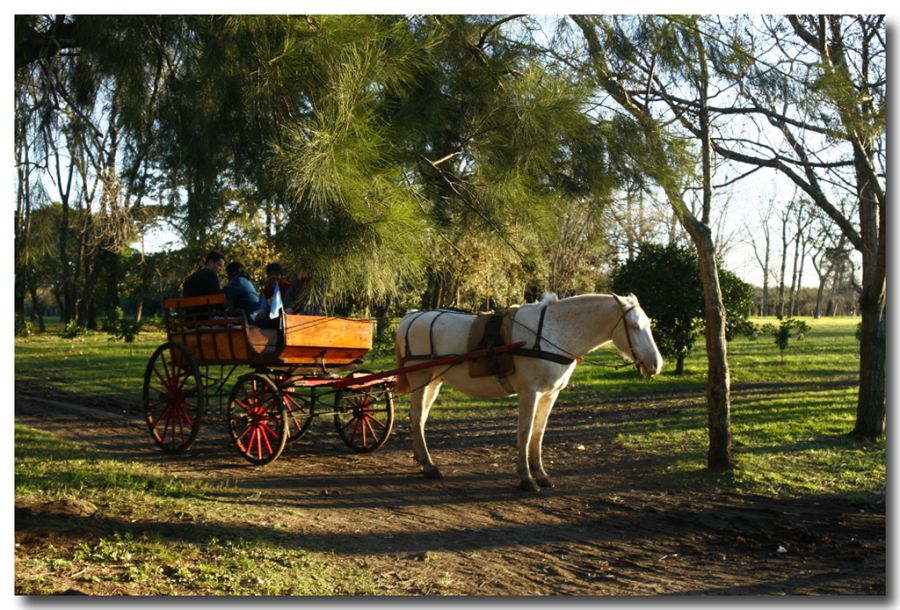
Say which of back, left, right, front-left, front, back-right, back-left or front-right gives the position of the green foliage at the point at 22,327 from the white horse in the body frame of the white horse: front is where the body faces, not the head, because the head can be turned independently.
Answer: back-left

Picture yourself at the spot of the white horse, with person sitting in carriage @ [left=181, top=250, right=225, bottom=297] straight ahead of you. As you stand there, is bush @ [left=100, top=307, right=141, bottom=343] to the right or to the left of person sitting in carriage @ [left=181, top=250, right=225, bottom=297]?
right

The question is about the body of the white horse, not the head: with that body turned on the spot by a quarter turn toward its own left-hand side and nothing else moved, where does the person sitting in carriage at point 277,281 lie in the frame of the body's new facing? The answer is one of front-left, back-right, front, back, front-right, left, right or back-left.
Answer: left

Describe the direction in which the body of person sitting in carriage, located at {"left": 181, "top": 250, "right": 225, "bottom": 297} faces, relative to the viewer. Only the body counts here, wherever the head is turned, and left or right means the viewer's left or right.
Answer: facing to the right of the viewer

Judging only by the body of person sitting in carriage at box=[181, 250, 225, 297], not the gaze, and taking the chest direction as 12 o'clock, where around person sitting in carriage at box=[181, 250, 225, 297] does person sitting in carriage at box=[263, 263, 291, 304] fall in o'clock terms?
person sitting in carriage at box=[263, 263, 291, 304] is roughly at 12 o'clock from person sitting in carriage at box=[181, 250, 225, 297].

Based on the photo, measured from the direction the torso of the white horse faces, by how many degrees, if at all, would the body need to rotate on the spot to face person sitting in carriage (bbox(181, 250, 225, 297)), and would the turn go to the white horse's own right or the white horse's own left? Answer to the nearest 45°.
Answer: approximately 180°

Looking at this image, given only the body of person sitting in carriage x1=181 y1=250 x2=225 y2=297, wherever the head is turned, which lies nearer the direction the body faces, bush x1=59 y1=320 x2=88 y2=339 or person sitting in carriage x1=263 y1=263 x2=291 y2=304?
the person sitting in carriage

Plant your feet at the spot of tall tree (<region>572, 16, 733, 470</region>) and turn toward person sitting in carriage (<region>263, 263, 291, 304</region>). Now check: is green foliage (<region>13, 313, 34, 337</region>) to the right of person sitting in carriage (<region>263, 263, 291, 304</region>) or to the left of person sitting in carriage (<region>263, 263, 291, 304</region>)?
right

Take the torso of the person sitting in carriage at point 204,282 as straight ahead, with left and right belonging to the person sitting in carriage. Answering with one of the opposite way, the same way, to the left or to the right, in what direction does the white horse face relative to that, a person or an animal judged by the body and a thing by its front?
the same way

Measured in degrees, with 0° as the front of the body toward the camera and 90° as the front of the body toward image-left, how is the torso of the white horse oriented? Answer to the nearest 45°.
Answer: approximately 270°

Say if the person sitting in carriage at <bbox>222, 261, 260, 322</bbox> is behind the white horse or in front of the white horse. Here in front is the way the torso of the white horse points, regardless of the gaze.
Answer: behind

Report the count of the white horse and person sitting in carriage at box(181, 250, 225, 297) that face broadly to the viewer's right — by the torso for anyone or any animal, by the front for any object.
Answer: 2

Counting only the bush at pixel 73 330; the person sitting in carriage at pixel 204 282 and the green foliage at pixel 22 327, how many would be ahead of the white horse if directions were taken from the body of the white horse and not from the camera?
0

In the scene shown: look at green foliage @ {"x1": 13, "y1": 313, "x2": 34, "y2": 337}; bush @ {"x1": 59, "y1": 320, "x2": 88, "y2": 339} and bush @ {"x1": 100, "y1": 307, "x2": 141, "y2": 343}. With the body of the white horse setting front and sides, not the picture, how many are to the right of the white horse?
0

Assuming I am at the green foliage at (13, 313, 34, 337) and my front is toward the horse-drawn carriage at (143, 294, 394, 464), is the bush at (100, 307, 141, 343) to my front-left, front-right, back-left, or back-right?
front-left
